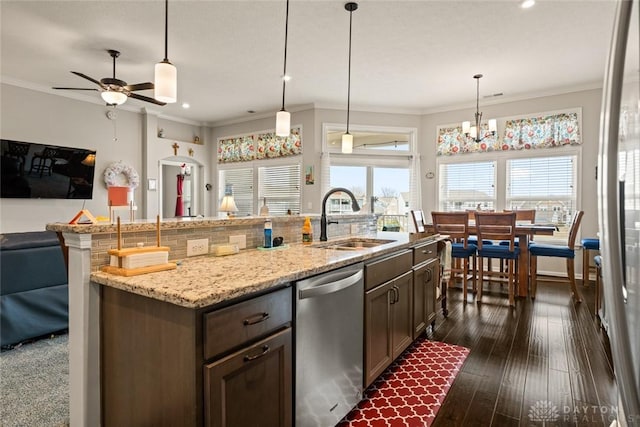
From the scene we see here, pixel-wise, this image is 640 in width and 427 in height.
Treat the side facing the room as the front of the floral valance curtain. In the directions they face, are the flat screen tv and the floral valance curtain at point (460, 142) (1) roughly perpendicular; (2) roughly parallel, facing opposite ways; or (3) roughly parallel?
roughly perpendicular

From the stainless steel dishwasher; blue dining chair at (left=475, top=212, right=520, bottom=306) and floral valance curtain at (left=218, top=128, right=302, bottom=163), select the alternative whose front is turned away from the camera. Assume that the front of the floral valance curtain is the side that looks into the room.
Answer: the blue dining chair

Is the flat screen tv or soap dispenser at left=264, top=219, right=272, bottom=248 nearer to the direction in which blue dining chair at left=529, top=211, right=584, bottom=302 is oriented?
the flat screen tv

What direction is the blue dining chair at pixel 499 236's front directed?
away from the camera

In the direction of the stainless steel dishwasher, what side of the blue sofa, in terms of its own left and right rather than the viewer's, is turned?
back

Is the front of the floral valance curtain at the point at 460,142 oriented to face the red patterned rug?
yes

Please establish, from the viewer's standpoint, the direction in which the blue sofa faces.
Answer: facing away from the viewer and to the left of the viewer

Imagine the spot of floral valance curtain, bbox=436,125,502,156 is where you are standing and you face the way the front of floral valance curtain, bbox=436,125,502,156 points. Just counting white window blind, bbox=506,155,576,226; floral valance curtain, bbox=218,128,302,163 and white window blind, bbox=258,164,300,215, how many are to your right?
2

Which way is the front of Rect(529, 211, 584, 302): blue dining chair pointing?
to the viewer's left
